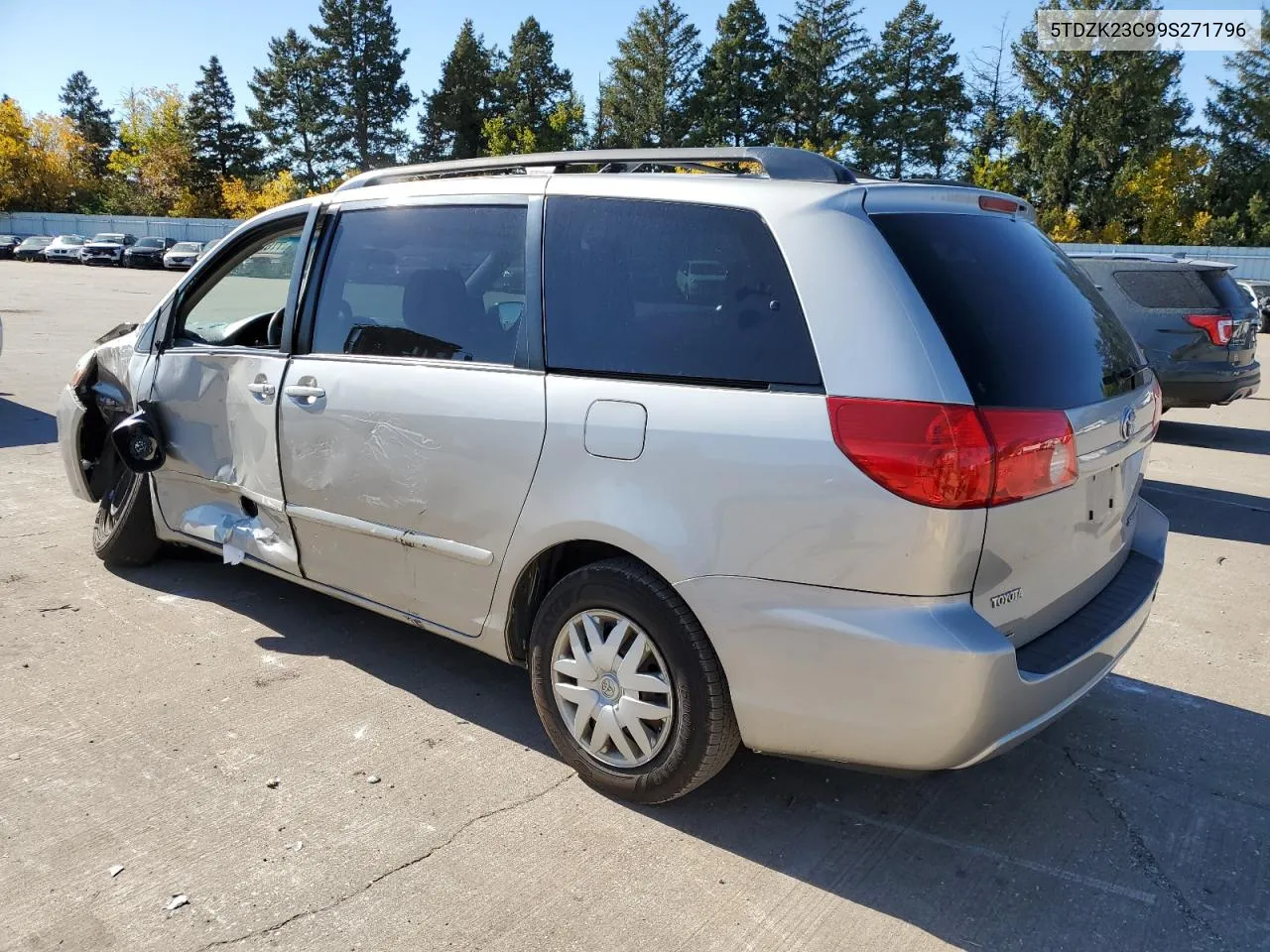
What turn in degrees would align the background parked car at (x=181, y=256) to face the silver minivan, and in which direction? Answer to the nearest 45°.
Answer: approximately 45° to its left

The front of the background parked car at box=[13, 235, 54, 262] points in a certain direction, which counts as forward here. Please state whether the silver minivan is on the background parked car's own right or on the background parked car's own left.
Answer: on the background parked car's own left

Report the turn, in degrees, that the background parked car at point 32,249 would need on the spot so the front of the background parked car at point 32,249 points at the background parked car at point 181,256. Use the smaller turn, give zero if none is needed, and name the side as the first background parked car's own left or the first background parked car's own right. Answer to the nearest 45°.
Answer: approximately 90° to the first background parked car's own left

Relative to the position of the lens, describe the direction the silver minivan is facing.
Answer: facing away from the viewer and to the left of the viewer

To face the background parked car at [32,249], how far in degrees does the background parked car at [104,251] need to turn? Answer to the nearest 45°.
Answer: approximately 90° to its right

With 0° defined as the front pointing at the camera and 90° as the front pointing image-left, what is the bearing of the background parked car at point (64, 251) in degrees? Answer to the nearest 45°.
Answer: approximately 45°

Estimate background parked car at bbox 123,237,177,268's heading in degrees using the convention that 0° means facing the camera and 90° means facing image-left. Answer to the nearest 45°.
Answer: approximately 45°

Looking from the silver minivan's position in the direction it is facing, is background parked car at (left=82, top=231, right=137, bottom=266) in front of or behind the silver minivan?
in front

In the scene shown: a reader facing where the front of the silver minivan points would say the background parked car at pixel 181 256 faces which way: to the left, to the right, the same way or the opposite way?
to the left

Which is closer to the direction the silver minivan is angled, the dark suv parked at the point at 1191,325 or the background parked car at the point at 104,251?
the background parked car
